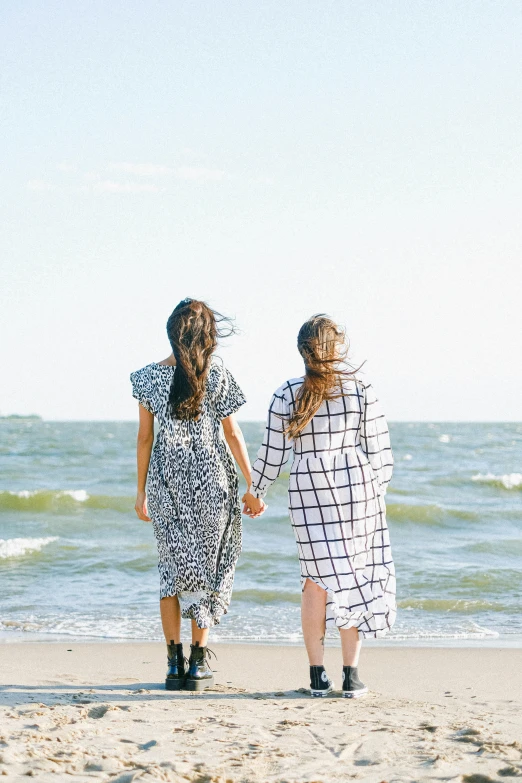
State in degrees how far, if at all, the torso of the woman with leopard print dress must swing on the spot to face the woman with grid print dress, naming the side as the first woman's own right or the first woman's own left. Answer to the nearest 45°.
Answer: approximately 135° to the first woman's own right

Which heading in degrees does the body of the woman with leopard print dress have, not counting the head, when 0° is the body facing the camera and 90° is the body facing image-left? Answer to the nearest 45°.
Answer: approximately 180°

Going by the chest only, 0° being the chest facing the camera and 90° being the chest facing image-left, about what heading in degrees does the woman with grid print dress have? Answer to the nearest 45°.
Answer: approximately 180°

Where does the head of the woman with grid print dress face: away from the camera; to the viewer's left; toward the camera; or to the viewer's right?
away from the camera

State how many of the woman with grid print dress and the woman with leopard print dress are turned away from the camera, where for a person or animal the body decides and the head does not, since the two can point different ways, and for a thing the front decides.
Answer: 2

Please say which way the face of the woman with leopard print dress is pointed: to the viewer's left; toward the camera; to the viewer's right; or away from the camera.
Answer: away from the camera

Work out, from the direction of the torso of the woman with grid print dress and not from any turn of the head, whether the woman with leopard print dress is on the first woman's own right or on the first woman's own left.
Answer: on the first woman's own left
